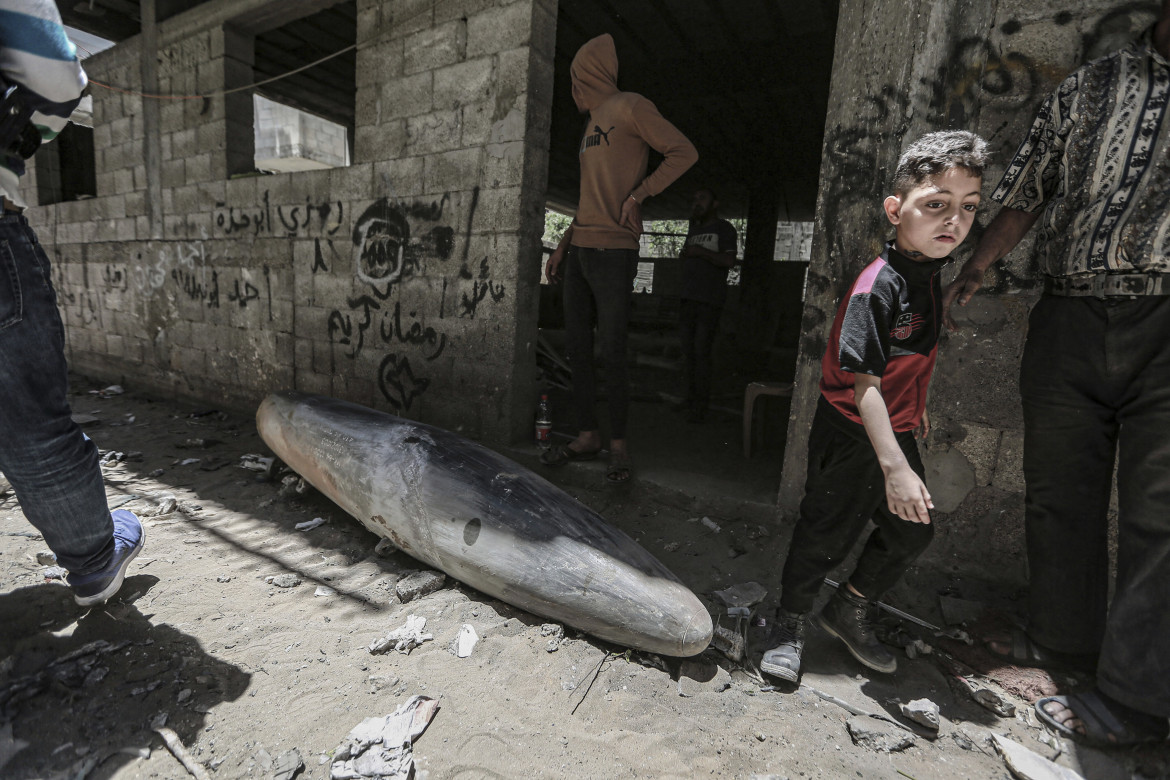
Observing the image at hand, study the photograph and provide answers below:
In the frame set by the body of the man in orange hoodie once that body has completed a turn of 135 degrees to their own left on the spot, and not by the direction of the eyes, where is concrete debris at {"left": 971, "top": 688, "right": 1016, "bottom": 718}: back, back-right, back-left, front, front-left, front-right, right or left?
front-right

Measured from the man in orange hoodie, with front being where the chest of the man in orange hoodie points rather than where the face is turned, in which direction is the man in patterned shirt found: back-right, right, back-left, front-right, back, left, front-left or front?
left

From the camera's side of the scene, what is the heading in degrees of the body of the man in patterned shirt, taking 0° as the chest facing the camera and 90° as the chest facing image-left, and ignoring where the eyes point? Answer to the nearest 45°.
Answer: approximately 45°

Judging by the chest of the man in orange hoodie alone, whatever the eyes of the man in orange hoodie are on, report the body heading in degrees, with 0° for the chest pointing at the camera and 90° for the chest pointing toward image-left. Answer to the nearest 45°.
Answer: approximately 45°

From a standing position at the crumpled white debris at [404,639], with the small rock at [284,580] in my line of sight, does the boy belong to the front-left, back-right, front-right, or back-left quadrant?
back-right
